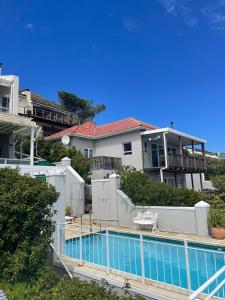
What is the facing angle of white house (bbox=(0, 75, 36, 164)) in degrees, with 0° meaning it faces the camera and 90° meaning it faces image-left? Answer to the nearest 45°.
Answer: approximately 315°

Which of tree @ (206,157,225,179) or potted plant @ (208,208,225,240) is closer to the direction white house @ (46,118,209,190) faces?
the potted plant

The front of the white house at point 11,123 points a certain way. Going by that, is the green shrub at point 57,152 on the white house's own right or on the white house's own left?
on the white house's own left

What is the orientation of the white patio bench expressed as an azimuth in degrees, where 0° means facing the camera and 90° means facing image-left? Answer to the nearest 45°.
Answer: approximately 45°

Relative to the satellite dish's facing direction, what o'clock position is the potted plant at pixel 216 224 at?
The potted plant is roughly at 11 o'clock from the satellite dish.

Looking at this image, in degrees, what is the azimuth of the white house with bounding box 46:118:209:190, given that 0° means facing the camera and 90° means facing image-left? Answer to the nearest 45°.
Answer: approximately 315°

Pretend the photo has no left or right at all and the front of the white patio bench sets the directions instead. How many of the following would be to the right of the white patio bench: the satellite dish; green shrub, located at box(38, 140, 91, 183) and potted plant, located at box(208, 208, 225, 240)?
2

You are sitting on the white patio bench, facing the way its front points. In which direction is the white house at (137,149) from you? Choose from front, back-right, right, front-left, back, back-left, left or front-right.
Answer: back-right
